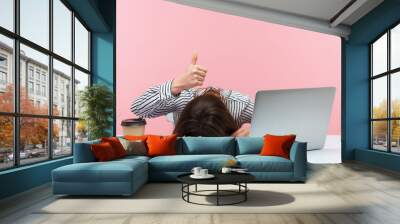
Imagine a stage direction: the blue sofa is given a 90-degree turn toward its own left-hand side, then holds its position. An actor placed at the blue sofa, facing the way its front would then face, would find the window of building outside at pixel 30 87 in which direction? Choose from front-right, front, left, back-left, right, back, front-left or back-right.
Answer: back

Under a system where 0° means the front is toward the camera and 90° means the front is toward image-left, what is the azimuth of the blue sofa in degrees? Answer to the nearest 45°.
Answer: approximately 0°

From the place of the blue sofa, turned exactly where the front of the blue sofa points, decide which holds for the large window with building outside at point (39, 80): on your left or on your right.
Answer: on your right
